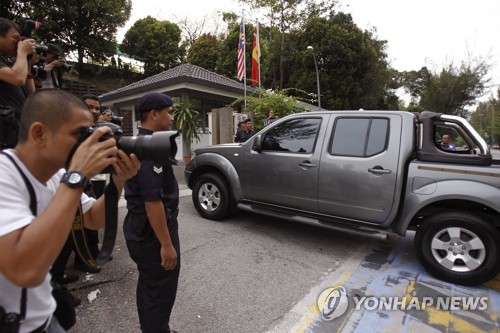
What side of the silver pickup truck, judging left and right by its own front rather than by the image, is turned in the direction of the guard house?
front

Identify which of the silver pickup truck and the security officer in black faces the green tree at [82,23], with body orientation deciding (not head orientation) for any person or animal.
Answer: the silver pickup truck

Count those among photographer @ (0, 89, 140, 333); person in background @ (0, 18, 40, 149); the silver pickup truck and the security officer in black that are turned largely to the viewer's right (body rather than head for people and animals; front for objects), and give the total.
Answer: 3

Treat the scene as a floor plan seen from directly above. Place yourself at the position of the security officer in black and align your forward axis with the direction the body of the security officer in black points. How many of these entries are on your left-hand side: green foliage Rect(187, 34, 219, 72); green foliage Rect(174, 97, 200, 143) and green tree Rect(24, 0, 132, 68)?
3

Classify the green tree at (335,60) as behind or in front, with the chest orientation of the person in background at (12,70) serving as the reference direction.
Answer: in front

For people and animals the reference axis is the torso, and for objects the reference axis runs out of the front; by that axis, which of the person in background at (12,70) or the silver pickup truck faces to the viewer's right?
the person in background

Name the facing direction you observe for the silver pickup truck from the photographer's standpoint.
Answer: facing away from the viewer and to the left of the viewer

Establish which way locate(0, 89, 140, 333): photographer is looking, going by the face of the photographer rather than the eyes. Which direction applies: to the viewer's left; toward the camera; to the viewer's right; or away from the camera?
to the viewer's right

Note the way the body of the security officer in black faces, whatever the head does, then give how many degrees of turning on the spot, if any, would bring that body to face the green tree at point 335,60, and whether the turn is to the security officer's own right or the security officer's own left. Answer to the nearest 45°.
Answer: approximately 45° to the security officer's own left

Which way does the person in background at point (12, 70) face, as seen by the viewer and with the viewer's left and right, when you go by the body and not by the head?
facing to the right of the viewer

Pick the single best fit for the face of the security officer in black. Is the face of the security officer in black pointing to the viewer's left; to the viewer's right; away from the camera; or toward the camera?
to the viewer's right

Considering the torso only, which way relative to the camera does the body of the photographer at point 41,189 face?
to the viewer's right

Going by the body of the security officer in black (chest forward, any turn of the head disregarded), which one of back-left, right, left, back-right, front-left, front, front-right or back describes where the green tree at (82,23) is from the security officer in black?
left

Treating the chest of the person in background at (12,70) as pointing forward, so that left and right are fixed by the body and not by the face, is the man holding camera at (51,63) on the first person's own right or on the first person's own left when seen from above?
on the first person's own left

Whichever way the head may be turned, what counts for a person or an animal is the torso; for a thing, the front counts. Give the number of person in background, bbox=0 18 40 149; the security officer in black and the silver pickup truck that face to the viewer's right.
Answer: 2

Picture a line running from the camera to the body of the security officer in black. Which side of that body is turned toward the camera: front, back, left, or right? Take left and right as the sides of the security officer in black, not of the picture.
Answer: right

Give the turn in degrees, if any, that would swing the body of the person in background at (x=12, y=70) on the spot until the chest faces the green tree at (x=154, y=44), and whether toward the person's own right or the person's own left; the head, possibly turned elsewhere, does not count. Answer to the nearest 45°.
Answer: approximately 90° to the person's own left

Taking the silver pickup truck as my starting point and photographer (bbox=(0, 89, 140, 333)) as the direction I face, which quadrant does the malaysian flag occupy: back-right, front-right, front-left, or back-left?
back-right
